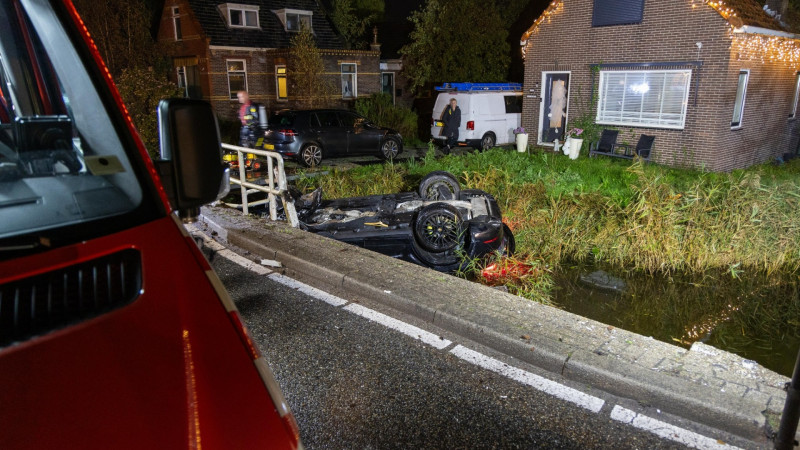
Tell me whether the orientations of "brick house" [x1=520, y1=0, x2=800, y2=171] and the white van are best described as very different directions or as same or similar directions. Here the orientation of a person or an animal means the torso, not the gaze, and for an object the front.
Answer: very different directions

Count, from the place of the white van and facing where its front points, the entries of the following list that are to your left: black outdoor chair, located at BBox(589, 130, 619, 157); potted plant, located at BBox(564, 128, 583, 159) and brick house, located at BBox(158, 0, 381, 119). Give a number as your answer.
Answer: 1

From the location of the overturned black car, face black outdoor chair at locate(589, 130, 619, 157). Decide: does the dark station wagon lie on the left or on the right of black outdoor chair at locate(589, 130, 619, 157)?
left

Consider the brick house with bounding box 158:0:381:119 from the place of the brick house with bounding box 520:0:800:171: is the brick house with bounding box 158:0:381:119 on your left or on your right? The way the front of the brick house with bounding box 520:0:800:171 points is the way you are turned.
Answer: on your right

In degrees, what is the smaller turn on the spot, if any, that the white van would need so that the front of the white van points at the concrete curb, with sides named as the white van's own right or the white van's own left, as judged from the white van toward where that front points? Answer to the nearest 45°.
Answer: approximately 135° to the white van's own right

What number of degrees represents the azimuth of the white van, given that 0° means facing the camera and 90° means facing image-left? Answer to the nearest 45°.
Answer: approximately 225°

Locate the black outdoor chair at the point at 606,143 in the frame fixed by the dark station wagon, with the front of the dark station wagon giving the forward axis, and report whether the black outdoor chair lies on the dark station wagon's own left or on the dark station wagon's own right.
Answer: on the dark station wagon's own right

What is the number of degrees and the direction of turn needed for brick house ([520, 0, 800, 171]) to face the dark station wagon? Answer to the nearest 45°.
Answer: approximately 45° to its right

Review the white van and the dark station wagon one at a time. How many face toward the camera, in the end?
0

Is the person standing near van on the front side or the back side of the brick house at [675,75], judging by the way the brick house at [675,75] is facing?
on the front side

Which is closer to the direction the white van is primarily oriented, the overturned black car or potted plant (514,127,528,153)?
the potted plant

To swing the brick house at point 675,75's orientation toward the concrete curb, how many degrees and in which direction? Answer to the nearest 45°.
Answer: approximately 45° to its left

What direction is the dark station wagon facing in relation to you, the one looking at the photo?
facing away from the viewer and to the right of the viewer

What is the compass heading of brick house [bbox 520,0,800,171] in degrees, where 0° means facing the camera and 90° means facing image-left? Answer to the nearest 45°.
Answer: approximately 45°

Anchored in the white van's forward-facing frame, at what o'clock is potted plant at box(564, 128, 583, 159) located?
The potted plant is roughly at 3 o'clock from the white van.
